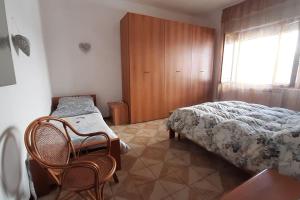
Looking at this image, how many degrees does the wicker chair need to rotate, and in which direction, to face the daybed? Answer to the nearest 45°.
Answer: approximately 135° to its left

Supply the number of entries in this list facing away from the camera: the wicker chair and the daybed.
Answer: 0

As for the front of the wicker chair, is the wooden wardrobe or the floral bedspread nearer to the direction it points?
the floral bedspread

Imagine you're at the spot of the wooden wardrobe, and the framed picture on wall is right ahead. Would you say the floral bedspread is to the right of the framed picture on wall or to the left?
left

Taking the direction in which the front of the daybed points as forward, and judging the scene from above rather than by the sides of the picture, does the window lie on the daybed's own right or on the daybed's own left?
on the daybed's own left

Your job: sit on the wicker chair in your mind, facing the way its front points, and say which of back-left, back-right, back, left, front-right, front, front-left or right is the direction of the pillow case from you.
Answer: back-left

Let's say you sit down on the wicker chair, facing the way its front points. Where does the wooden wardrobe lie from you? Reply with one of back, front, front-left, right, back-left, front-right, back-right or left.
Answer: left

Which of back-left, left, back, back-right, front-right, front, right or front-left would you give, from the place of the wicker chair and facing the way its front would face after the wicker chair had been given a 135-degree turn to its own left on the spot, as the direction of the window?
right

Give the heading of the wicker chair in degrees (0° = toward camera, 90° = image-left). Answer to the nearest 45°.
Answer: approximately 315°

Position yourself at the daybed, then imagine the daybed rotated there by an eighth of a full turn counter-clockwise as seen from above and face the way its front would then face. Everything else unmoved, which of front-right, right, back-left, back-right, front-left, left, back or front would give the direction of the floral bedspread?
front

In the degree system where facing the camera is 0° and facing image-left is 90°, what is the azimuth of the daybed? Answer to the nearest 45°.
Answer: approximately 0°

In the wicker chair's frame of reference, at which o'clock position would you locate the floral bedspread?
The floral bedspread is roughly at 11 o'clock from the wicker chair.
